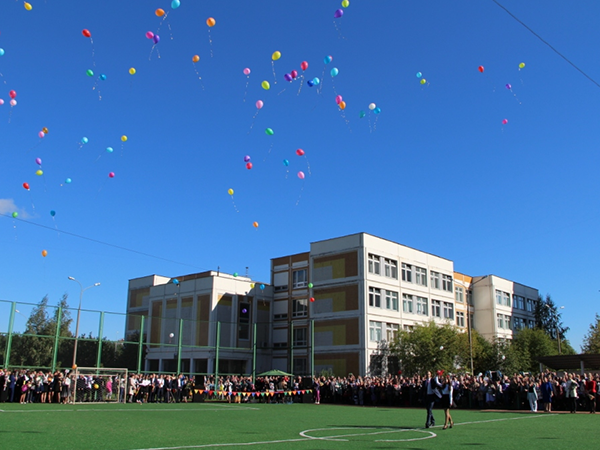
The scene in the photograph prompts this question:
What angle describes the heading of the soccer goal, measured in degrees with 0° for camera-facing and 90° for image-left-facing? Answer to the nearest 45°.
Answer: approximately 0°
